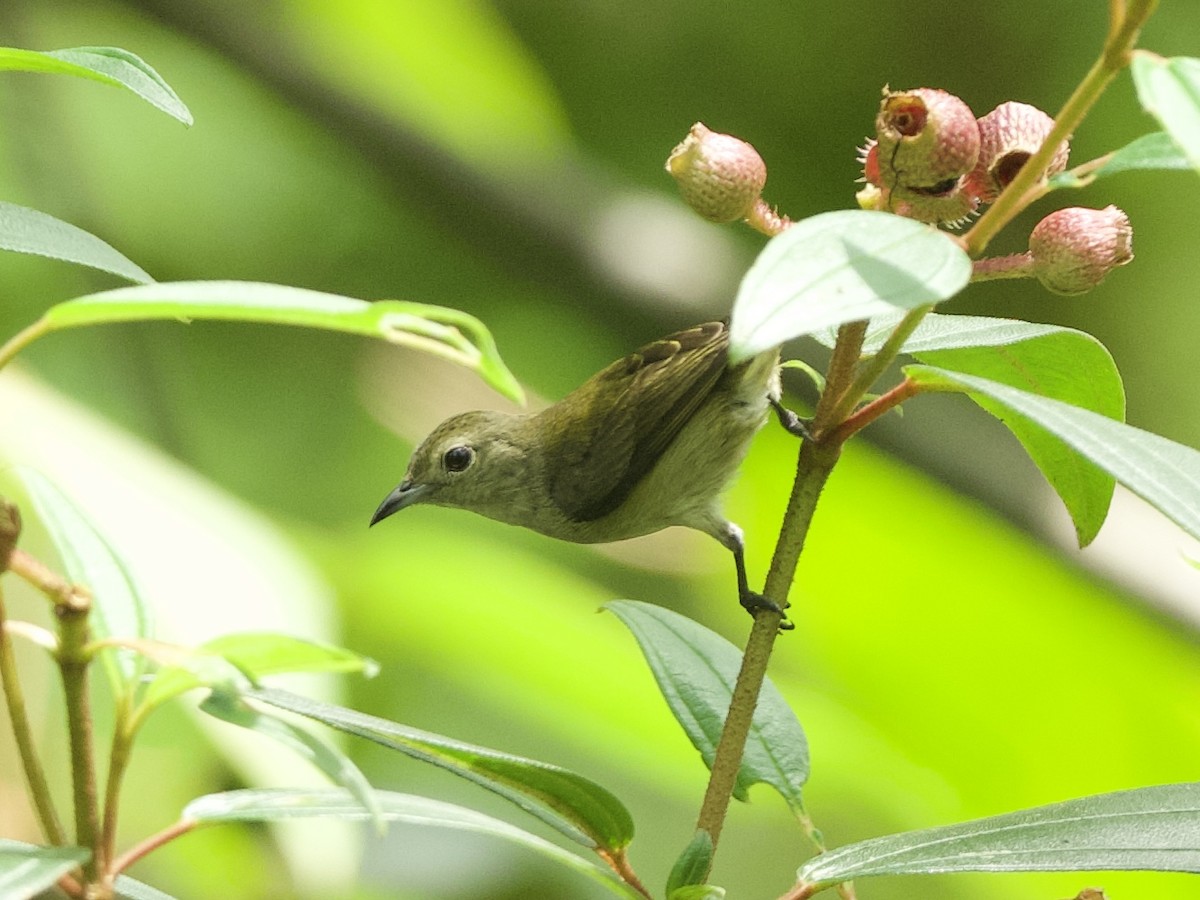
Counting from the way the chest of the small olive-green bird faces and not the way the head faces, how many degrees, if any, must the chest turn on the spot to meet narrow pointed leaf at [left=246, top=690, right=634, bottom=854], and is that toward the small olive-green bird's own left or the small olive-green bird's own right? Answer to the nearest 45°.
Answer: approximately 90° to the small olive-green bird's own left

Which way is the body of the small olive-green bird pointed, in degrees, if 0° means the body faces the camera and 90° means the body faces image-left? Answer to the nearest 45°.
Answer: approximately 90°
